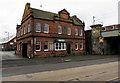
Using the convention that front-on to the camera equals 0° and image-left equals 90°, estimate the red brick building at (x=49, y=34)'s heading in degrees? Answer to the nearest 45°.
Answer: approximately 315°
